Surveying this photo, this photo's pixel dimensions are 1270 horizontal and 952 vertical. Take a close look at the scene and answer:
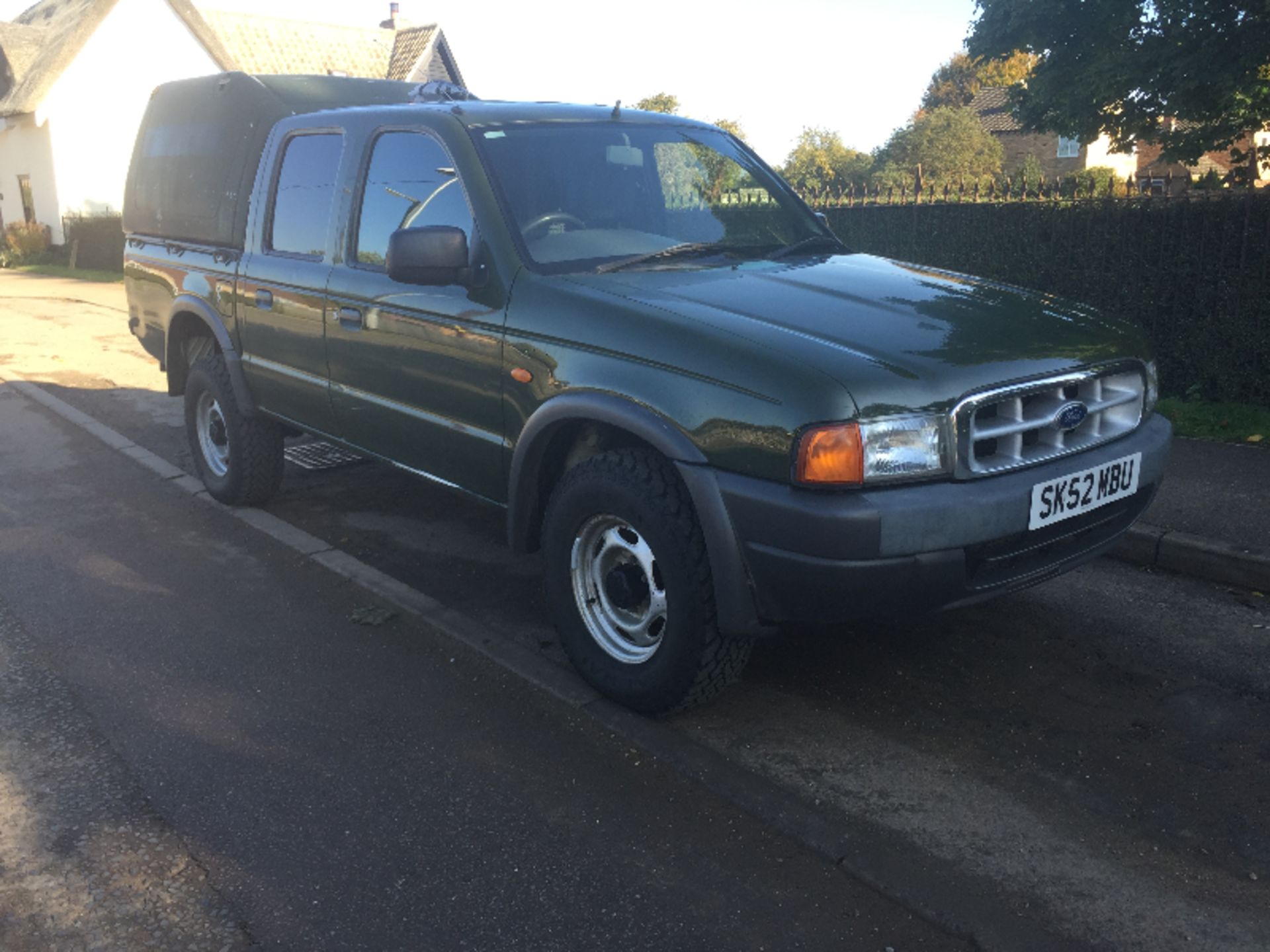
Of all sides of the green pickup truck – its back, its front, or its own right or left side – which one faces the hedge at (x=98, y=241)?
back

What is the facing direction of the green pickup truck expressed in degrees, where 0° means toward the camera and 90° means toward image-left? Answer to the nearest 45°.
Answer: approximately 315°

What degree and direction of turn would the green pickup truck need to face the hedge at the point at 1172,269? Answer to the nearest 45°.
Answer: approximately 90° to its left

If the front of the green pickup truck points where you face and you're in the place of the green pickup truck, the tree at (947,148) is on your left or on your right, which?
on your left

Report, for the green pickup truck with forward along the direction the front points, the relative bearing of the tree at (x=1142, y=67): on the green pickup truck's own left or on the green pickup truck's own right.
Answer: on the green pickup truck's own left
